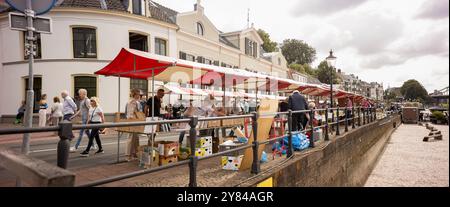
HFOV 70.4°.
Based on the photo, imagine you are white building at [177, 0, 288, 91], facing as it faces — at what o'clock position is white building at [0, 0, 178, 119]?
white building at [0, 0, 178, 119] is roughly at 3 o'clock from white building at [177, 0, 288, 91].
